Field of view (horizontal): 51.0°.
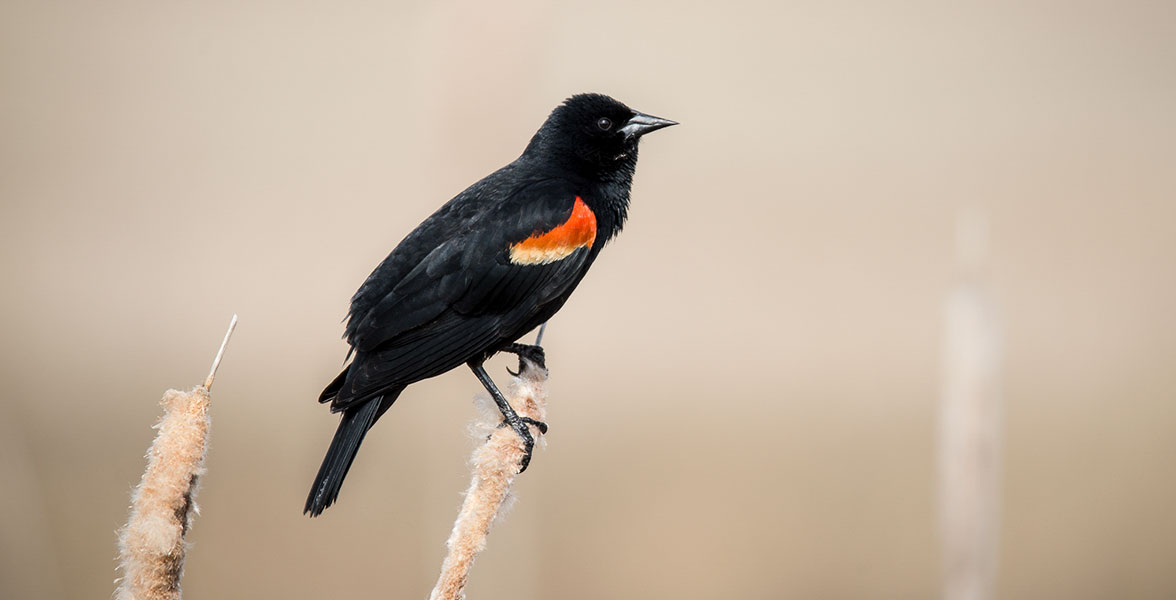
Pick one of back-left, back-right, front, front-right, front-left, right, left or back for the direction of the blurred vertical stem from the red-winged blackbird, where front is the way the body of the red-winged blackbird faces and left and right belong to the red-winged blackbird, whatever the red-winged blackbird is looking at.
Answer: front-right

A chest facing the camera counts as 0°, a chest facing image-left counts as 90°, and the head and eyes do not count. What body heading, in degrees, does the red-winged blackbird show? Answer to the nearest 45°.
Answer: approximately 270°

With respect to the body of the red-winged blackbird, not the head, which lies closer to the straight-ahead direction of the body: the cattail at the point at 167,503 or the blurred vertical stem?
the blurred vertical stem

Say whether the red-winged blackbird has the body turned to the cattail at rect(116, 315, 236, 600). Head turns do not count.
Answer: no
